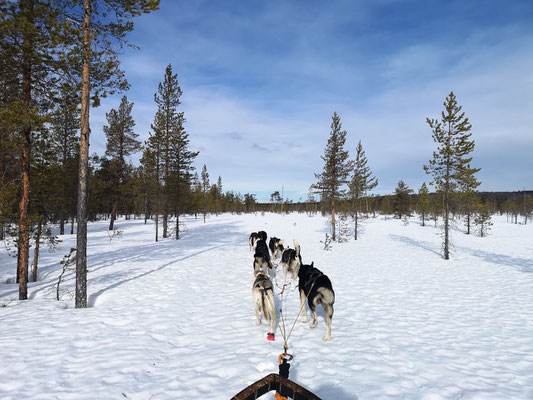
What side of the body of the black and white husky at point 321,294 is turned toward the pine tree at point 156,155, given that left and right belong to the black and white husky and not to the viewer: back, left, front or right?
front

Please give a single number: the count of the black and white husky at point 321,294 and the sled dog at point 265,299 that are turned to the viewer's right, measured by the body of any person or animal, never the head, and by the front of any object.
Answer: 0

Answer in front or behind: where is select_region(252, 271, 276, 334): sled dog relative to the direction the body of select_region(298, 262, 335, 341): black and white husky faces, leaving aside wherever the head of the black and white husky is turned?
in front

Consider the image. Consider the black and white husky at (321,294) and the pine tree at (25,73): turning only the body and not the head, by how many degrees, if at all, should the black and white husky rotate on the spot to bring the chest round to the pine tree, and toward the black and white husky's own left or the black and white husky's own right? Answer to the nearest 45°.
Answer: approximately 45° to the black and white husky's own left

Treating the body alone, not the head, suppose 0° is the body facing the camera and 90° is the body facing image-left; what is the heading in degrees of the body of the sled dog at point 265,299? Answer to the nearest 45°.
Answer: approximately 180°

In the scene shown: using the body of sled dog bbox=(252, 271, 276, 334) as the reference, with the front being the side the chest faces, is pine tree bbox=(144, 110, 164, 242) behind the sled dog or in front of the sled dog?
in front

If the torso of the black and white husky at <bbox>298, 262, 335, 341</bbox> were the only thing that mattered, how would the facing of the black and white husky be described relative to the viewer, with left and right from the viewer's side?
facing away from the viewer and to the left of the viewer

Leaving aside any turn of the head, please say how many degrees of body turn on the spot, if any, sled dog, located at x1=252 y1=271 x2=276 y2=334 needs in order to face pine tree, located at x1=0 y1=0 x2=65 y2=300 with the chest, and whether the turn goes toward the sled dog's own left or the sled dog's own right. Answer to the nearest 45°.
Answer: approximately 90° to the sled dog's own left

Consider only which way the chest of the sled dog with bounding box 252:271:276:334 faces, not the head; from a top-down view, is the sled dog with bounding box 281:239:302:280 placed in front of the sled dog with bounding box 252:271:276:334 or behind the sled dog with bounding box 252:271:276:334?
in front

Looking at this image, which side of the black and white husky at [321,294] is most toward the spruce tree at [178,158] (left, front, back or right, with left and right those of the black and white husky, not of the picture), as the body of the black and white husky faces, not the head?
front
